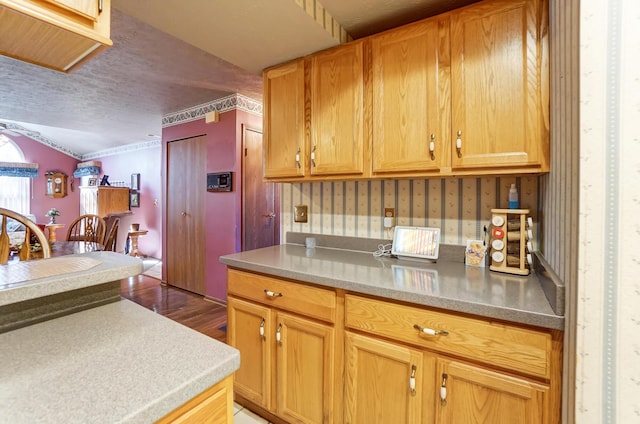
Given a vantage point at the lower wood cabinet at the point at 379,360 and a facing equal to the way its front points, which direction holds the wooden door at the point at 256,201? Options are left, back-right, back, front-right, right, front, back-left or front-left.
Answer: right

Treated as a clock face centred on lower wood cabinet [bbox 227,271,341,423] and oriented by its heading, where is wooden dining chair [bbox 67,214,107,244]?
The wooden dining chair is roughly at 3 o'clock from the lower wood cabinet.

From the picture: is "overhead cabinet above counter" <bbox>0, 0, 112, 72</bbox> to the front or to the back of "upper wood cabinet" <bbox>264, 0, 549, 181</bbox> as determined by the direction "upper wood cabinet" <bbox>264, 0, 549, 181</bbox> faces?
to the front

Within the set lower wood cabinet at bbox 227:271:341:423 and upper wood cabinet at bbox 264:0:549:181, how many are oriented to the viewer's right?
0

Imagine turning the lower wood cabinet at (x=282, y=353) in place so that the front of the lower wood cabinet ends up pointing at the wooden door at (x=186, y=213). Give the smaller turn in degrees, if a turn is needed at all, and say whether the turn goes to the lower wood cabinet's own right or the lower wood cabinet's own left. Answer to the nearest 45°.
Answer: approximately 90° to the lower wood cabinet's own right

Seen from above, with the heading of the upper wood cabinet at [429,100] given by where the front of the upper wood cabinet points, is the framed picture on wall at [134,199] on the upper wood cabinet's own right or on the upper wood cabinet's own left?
on the upper wood cabinet's own right

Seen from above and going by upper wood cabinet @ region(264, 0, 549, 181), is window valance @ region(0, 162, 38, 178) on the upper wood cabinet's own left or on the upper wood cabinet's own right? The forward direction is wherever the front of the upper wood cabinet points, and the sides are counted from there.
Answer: on the upper wood cabinet's own right

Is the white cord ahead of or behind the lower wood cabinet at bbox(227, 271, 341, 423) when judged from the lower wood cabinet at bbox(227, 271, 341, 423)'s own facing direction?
behind

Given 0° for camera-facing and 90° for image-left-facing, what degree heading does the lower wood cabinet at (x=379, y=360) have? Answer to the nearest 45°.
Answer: approximately 45°
